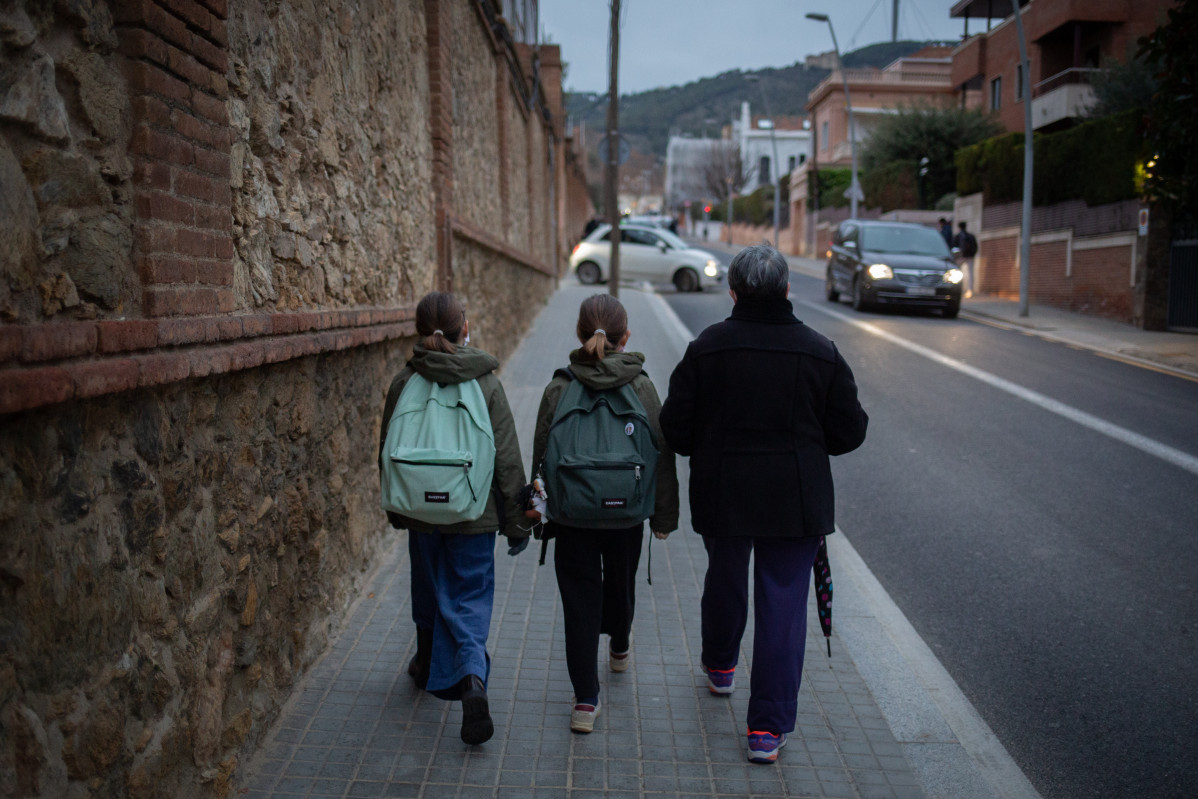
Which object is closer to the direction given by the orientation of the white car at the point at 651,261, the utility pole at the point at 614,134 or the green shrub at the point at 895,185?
the green shrub

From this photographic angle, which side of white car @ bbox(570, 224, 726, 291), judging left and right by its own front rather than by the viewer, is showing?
right

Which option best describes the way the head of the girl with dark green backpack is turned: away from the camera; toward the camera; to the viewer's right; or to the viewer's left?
away from the camera

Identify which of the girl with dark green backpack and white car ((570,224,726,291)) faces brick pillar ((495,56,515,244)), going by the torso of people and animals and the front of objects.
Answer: the girl with dark green backpack

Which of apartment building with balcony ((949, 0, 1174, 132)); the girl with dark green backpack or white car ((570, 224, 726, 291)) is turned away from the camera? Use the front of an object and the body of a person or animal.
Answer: the girl with dark green backpack

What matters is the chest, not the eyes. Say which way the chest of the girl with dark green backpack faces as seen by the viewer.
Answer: away from the camera

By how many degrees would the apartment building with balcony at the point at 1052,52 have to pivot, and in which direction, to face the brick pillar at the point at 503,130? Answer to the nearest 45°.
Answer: approximately 45° to its left

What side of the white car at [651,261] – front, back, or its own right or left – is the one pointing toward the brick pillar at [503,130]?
right

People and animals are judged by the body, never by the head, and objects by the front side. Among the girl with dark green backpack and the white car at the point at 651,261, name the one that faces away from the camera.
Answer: the girl with dark green backpack

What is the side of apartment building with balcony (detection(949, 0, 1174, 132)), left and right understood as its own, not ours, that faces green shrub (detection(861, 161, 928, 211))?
right

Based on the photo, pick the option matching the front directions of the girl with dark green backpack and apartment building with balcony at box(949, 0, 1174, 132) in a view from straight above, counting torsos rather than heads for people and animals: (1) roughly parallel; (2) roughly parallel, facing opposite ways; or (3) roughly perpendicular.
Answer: roughly perpendicular

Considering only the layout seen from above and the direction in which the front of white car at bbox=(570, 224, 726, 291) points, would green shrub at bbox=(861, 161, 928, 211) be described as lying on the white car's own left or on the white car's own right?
on the white car's own left
